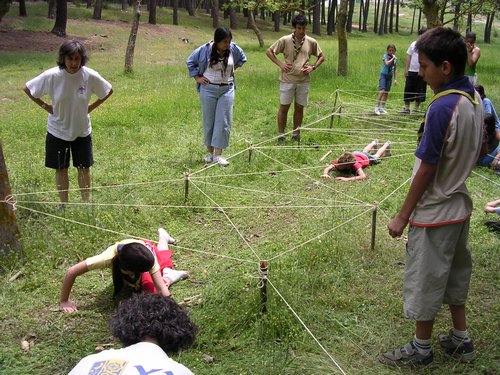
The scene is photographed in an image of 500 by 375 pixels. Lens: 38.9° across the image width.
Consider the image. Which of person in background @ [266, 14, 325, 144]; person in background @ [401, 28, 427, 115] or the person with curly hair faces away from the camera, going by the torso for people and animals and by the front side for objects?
the person with curly hair

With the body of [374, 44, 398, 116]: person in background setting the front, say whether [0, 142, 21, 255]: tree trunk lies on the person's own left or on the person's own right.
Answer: on the person's own right

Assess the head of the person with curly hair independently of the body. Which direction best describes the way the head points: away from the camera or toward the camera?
away from the camera

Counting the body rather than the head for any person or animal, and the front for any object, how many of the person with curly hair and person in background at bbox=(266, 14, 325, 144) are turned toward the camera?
1

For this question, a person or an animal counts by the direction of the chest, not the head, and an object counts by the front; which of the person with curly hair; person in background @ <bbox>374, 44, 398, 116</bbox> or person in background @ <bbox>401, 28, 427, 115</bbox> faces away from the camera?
the person with curly hair

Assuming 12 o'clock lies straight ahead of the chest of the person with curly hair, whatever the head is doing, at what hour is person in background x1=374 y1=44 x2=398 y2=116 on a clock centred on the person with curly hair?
The person in background is roughly at 1 o'clock from the person with curly hair.

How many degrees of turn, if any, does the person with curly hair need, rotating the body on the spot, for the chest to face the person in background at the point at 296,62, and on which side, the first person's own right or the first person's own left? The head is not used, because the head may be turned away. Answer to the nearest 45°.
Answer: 0° — they already face them

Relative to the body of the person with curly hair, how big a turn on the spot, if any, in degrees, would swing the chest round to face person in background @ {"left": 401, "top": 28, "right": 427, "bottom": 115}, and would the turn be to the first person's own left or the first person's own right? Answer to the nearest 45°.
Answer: approximately 45° to the first person's own right

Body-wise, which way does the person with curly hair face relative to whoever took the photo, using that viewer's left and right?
facing away from the viewer

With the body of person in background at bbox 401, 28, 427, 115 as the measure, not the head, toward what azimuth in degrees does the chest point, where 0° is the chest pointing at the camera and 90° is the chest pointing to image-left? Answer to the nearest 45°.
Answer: approximately 45°

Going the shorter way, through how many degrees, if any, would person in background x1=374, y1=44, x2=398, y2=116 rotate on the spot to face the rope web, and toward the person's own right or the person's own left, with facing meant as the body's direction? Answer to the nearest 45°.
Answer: approximately 45° to the person's own right
